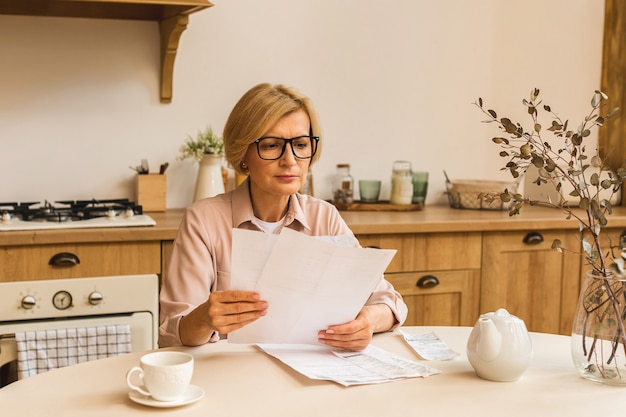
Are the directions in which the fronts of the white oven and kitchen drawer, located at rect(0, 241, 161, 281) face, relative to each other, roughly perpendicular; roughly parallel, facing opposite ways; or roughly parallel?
roughly parallel

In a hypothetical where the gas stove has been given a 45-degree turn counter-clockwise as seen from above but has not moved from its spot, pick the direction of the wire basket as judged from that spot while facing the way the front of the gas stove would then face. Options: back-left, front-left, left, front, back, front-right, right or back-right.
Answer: front-left

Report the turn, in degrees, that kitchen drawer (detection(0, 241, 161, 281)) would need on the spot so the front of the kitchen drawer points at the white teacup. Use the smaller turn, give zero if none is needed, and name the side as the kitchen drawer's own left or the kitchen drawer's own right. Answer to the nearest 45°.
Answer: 0° — it already faces it

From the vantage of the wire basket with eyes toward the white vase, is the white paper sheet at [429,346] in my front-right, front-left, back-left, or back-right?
front-left

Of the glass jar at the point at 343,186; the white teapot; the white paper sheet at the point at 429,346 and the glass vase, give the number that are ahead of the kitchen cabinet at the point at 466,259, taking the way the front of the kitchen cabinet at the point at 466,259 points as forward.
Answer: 3

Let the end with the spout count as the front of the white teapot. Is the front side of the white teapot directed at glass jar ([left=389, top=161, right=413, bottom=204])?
no

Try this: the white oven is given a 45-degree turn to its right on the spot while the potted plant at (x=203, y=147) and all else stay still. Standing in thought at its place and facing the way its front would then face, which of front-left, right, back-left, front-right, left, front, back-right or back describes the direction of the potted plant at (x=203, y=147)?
back

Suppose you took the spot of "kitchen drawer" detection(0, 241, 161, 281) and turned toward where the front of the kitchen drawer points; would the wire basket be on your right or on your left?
on your left

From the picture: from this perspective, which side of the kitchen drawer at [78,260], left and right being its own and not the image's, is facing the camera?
front

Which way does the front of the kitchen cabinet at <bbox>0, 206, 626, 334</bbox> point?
toward the camera

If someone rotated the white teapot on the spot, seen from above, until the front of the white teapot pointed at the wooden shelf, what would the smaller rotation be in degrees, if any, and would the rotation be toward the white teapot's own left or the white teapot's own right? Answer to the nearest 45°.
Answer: approximately 90° to the white teapot's own right

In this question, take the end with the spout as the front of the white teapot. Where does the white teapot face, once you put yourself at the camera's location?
facing the viewer and to the left of the viewer

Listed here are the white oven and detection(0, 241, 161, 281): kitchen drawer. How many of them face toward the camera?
2

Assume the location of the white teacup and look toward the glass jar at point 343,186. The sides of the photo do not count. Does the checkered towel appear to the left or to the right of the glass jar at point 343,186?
left

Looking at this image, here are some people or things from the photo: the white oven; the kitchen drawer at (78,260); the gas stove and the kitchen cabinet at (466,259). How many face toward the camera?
4

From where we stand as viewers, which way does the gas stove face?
facing the viewer
